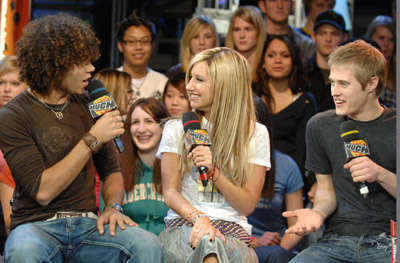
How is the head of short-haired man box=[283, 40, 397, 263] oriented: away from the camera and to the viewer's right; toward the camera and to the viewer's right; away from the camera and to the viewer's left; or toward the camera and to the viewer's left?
toward the camera and to the viewer's left

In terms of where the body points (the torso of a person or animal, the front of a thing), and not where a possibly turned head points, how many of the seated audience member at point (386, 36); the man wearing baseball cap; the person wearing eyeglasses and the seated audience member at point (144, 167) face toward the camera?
4

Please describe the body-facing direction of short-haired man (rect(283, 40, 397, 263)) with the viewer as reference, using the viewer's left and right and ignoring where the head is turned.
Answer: facing the viewer and to the left of the viewer

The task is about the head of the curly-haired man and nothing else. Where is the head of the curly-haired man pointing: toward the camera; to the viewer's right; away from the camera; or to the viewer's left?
to the viewer's right

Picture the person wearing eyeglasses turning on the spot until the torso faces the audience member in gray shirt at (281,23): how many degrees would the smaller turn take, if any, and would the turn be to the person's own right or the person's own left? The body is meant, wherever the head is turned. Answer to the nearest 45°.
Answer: approximately 90° to the person's own left

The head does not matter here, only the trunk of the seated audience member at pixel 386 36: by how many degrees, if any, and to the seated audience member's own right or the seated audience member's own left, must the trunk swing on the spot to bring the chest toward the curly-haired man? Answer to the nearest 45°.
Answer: approximately 45° to the seated audience member's own right

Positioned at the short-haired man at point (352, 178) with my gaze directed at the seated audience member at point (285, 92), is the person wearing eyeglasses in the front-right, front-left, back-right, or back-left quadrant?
front-left

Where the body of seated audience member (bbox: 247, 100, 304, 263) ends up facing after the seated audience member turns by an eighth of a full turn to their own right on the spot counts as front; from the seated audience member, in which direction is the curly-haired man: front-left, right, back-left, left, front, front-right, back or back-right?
front-left

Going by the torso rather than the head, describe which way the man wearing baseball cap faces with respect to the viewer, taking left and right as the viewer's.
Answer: facing the viewer

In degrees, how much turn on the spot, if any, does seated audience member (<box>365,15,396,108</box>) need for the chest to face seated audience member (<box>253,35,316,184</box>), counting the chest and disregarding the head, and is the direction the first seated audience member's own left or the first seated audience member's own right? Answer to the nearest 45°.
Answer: approximately 45° to the first seated audience member's own right

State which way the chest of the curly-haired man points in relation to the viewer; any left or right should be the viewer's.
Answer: facing the viewer and to the right of the viewer

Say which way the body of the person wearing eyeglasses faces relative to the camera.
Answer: toward the camera
